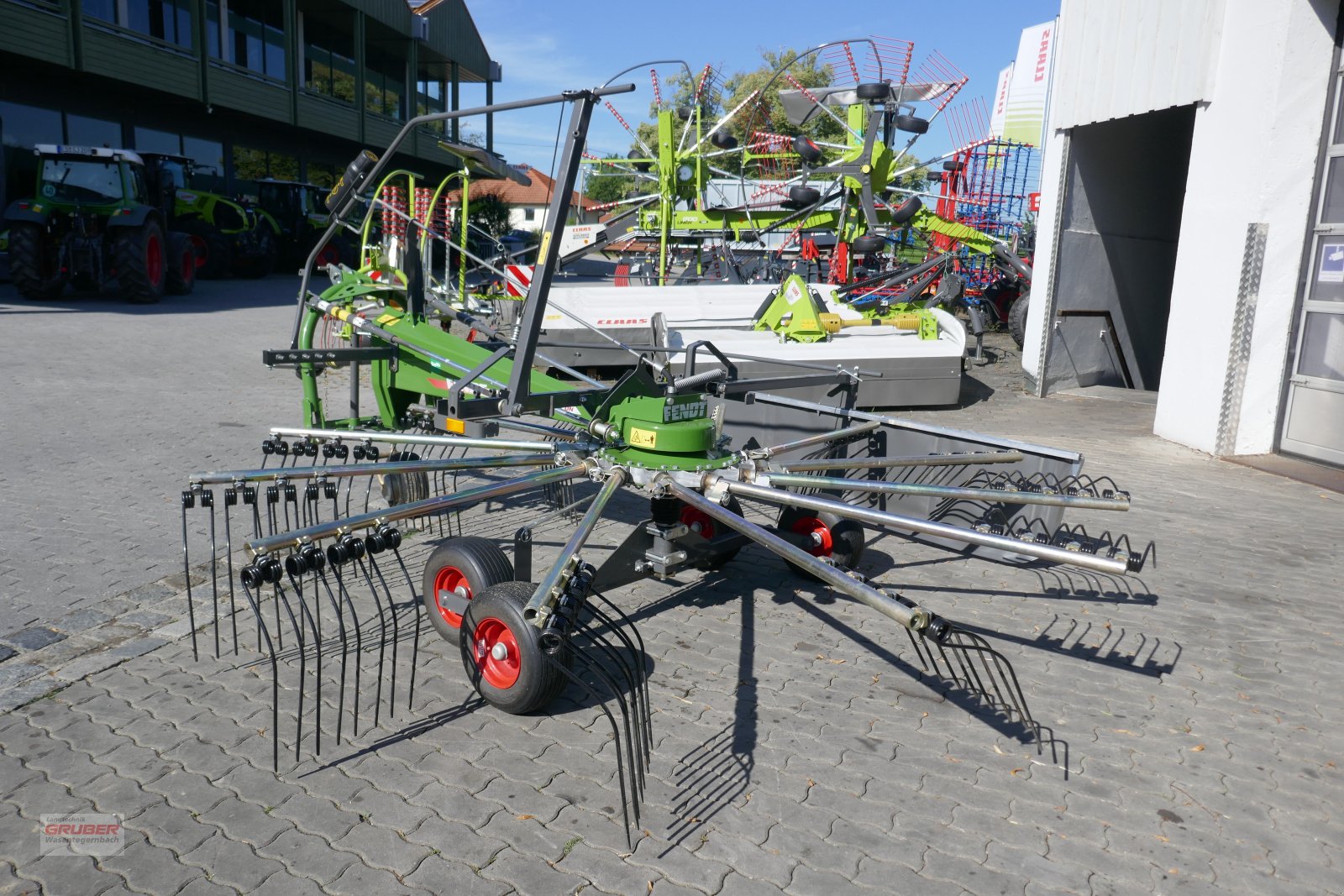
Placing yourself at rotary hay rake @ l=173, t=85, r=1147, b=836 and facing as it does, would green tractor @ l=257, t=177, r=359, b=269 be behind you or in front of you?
in front

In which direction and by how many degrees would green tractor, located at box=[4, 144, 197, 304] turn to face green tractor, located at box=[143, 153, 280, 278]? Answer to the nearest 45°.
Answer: approximately 45° to its left

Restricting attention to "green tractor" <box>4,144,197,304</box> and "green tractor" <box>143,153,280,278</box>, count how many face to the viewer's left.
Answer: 0

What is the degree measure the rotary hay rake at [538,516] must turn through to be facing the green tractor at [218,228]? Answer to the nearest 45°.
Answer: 0° — it already faces it

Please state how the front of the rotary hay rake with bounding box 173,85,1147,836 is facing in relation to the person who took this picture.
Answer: facing away from the viewer and to the left of the viewer

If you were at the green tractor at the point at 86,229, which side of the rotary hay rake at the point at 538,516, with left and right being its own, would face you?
front

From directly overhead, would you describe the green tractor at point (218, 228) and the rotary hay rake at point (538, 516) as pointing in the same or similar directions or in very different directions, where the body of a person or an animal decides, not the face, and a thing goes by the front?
very different directions

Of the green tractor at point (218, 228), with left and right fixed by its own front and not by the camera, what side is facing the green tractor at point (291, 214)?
left
